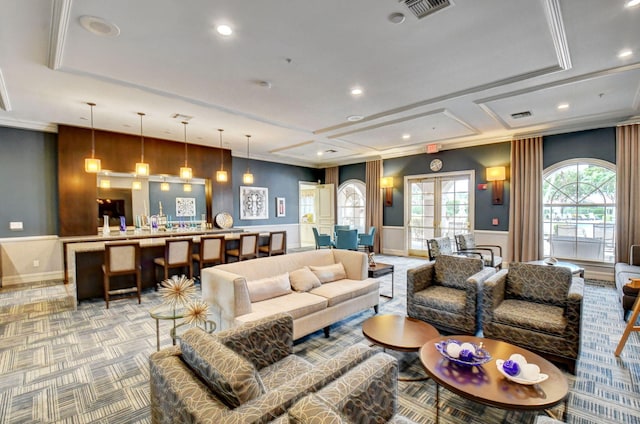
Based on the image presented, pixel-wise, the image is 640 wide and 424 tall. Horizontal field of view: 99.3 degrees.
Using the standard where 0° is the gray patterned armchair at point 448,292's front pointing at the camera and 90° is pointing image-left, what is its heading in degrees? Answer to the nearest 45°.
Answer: approximately 45°

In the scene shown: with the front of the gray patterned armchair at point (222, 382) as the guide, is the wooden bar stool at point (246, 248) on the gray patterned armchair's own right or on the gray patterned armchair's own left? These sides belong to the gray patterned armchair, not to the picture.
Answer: on the gray patterned armchair's own left

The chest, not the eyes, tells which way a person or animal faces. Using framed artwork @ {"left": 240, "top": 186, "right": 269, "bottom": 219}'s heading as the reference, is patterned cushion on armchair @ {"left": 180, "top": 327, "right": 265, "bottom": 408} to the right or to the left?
on its right

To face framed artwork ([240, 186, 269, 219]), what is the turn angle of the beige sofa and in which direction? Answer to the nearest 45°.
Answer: approximately 135° to its left

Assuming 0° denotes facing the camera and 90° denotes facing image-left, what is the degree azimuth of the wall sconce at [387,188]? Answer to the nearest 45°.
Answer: approximately 45°

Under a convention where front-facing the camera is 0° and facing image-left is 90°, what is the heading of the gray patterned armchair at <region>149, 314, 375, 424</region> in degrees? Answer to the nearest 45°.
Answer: approximately 225°
